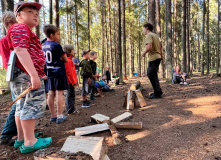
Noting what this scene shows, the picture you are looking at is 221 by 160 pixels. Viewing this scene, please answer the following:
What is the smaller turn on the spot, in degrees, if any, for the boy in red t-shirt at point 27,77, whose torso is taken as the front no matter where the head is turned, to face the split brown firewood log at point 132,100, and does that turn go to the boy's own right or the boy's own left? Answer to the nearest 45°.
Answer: approximately 45° to the boy's own left

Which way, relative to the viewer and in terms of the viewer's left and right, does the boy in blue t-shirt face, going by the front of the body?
facing away from the viewer and to the right of the viewer

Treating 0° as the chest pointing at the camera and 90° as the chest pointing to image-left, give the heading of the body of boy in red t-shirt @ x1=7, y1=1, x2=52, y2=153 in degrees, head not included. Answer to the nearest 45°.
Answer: approximately 270°
